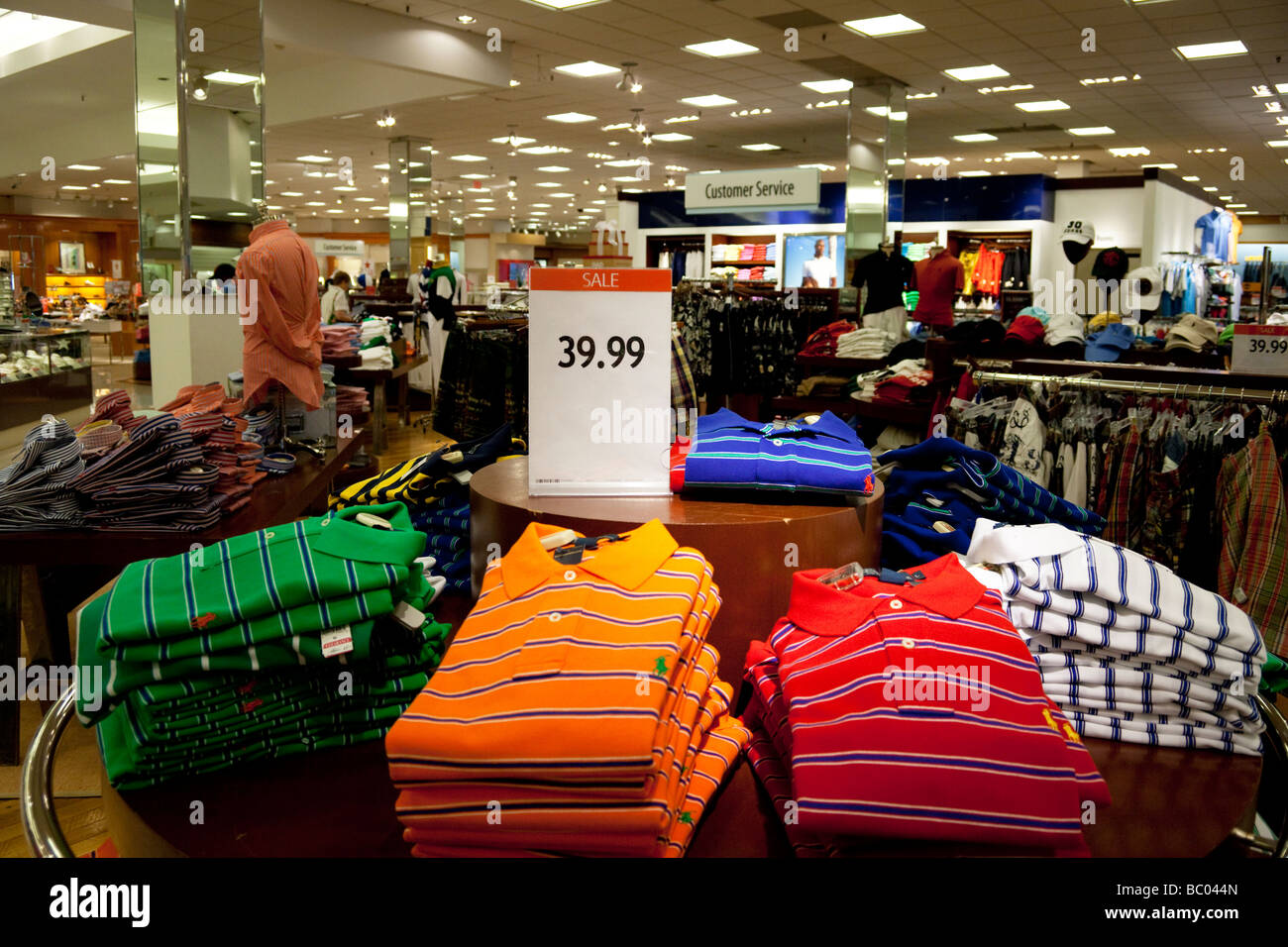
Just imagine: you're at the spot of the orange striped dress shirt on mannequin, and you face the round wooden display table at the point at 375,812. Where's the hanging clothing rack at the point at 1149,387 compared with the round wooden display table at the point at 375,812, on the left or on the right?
left

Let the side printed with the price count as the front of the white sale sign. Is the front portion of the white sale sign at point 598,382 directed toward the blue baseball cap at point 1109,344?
no

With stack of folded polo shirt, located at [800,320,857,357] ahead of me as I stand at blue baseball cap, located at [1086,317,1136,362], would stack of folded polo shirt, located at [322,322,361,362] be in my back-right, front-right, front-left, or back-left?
front-left

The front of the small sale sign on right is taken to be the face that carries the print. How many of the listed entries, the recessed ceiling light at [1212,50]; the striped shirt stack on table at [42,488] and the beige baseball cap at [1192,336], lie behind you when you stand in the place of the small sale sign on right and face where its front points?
2

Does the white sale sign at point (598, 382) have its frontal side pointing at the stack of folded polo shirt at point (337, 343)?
no

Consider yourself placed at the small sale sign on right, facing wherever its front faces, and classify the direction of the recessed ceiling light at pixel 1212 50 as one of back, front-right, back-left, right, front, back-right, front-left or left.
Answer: back

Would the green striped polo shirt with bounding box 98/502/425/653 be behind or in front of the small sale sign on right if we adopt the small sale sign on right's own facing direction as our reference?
in front

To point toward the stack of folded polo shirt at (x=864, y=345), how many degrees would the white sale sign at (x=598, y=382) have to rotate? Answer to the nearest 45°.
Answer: approximately 180°

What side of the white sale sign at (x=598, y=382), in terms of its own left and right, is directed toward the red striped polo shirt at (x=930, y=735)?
front

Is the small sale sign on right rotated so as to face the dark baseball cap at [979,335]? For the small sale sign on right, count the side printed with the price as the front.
no

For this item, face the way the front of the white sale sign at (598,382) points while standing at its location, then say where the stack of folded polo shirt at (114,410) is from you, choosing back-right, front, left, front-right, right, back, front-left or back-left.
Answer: back-right

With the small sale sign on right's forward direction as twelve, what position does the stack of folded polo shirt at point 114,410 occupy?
The stack of folded polo shirt is roughly at 2 o'clock from the small sale sign on right.

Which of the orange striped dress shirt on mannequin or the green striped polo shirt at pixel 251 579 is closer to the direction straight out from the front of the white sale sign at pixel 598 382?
the green striped polo shirt

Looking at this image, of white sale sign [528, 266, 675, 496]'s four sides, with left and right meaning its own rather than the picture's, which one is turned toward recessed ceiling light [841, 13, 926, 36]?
back

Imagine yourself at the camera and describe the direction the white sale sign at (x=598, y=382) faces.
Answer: facing the viewer

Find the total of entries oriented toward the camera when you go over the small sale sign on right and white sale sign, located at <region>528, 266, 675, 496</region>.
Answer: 2

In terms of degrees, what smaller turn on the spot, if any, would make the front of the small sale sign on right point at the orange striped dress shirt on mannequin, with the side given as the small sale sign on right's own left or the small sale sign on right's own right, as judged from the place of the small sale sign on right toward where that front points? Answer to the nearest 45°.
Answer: approximately 90° to the small sale sign on right's own right

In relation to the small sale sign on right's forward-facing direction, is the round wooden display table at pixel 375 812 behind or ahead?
ahead
